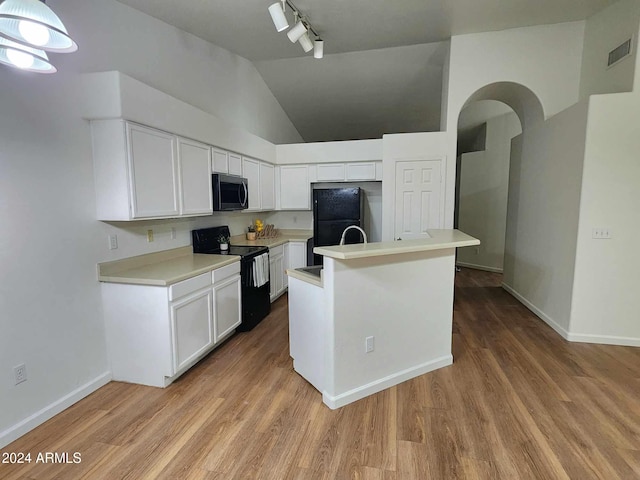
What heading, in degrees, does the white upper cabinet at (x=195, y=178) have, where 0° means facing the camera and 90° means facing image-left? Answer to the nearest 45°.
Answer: approximately 315°

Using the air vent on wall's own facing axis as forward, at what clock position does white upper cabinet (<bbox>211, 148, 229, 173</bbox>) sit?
The white upper cabinet is roughly at 12 o'clock from the air vent on wall.

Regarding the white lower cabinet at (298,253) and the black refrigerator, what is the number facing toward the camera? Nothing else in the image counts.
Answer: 2

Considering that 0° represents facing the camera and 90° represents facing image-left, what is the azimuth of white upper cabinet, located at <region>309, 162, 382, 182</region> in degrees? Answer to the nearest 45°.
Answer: approximately 0°

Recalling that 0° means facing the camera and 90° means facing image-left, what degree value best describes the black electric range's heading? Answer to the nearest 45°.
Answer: approximately 315°

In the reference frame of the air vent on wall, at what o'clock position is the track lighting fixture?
The track lighting fixture is roughly at 12 o'clock from the air vent on wall.

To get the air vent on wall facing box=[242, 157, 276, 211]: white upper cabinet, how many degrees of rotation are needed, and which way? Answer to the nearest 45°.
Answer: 0° — it already faces it
